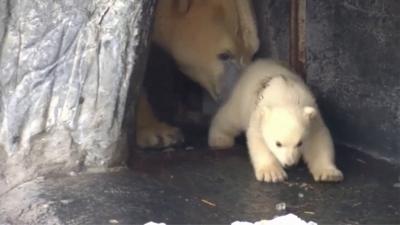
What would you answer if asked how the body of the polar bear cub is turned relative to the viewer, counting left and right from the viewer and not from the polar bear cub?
facing the viewer and to the right of the viewer

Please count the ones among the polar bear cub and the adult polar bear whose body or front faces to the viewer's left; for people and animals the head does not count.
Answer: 0

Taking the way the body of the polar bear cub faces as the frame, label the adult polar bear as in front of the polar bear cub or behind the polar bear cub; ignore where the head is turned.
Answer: behind
